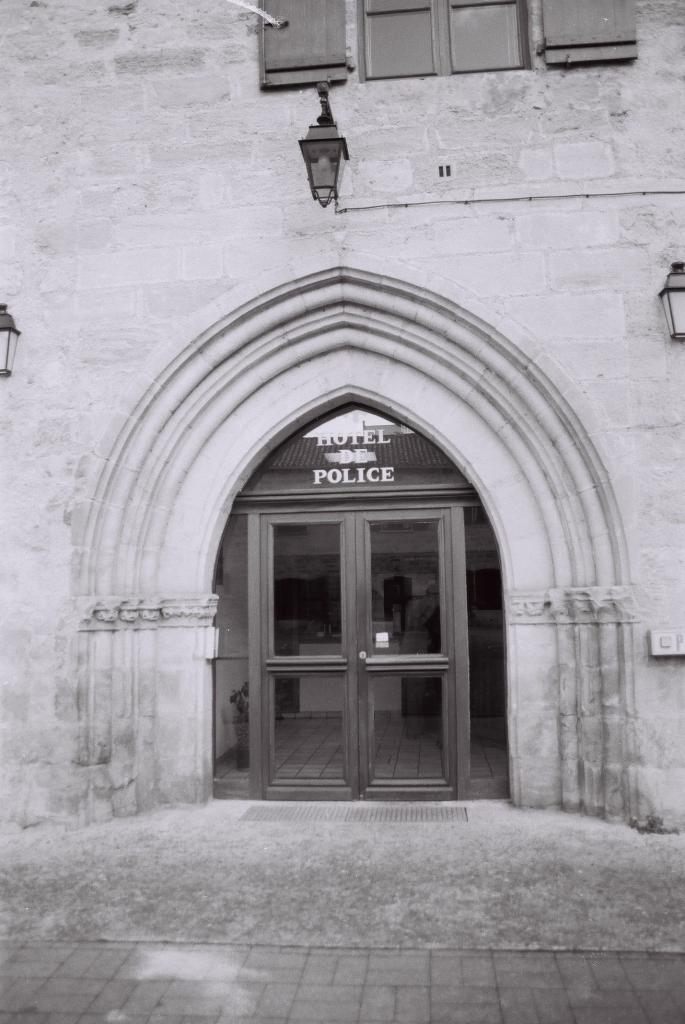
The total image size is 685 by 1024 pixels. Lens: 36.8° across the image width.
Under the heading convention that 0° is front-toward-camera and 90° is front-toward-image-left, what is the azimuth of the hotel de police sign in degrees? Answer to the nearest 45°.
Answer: approximately 0°

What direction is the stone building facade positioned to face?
toward the camera

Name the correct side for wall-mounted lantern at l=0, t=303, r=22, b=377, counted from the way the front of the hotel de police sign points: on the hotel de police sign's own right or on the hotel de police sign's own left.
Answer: on the hotel de police sign's own right

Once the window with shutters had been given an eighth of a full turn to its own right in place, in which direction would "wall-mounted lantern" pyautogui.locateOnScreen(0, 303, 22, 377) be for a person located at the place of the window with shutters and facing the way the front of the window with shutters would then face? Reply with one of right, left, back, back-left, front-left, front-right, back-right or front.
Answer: front-right
